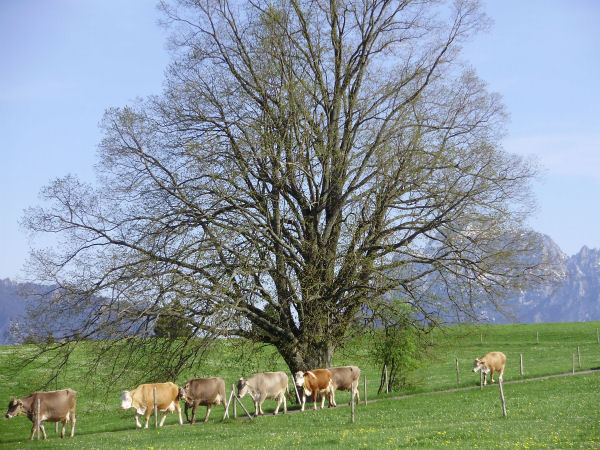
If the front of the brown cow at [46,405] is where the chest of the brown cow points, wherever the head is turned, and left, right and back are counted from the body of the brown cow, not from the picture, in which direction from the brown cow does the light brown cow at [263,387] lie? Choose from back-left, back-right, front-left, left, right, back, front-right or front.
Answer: back

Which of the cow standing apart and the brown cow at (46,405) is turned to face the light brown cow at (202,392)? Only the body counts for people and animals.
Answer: the cow standing apart

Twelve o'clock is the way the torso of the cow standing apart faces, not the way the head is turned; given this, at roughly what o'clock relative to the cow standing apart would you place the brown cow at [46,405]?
The brown cow is roughly at 12 o'clock from the cow standing apart.

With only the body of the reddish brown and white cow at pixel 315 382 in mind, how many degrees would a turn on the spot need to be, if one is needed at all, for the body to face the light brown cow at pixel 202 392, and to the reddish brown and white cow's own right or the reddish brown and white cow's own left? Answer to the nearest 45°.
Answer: approximately 45° to the reddish brown and white cow's own right

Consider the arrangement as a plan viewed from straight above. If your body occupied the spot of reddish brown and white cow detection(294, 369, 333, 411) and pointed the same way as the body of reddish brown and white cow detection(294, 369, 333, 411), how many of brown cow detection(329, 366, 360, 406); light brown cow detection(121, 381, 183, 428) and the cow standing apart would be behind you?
2

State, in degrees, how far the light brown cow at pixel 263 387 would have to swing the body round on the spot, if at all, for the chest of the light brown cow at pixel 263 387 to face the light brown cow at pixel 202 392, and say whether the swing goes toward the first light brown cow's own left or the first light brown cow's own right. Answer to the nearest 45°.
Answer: approximately 45° to the first light brown cow's own right

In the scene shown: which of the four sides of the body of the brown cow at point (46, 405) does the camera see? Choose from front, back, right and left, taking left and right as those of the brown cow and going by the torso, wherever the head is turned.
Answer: left

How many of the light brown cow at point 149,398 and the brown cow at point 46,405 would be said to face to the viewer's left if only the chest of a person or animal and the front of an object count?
2

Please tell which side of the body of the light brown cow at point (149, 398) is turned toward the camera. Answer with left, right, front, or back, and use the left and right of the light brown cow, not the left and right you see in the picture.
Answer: left

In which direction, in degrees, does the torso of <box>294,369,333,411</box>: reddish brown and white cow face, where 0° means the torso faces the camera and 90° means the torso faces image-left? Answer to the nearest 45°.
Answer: approximately 45°

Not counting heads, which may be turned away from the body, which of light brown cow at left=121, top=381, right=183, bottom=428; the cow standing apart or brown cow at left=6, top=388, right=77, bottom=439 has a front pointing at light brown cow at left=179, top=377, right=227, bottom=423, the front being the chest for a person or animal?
the cow standing apart

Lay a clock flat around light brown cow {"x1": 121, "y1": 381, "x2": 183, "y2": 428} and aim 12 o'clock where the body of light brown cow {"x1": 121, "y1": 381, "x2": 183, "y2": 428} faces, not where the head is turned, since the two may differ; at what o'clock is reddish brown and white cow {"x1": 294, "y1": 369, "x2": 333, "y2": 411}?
reddish brown and white cow {"x1": 294, "y1": 369, "x2": 333, "y2": 411} is roughly at 6 o'clock from light brown cow {"x1": 121, "y1": 381, "x2": 183, "y2": 428}.
